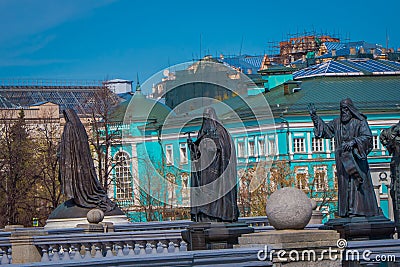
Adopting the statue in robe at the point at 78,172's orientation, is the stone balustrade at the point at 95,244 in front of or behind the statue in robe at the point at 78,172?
behind

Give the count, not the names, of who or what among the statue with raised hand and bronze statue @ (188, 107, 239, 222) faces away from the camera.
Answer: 0

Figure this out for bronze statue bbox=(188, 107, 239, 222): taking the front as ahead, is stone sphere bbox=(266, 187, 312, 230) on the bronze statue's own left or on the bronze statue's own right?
on the bronze statue's own left

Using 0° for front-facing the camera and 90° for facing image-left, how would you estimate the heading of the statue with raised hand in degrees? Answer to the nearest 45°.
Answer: approximately 45°

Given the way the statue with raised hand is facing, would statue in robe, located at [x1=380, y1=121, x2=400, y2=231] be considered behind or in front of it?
behind

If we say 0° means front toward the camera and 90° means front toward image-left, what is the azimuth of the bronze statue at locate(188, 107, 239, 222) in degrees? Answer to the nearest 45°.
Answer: approximately 45°

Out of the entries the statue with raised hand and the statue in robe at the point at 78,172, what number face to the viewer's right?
0

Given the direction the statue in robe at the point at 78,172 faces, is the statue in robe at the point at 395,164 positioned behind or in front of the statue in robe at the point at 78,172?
behind

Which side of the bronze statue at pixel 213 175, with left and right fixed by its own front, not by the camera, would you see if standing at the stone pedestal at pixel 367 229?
left
